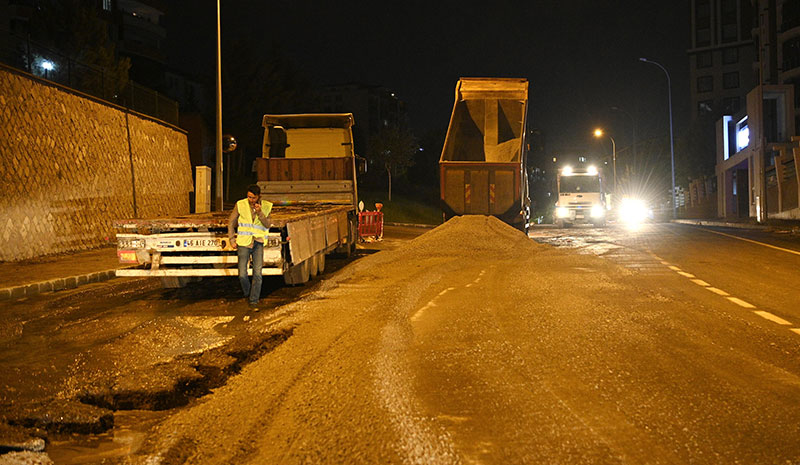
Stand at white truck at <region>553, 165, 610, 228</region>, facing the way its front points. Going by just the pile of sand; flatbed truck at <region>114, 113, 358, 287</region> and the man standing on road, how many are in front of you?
3

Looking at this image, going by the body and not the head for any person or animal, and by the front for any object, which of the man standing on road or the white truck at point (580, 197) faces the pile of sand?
the white truck

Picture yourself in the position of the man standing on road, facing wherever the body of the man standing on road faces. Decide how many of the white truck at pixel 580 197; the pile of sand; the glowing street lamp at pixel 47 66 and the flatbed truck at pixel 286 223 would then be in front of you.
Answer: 0

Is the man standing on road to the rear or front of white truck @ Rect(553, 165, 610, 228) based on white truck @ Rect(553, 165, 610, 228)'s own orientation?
to the front

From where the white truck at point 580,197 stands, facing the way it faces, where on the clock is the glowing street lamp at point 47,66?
The glowing street lamp is roughly at 1 o'clock from the white truck.

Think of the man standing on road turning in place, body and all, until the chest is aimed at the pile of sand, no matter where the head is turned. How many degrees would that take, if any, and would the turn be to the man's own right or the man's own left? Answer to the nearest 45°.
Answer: approximately 135° to the man's own left

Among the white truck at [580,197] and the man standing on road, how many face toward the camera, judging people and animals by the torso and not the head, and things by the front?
2

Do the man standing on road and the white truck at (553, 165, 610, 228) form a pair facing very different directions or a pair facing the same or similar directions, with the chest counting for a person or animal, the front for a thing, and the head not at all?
same or similar directions

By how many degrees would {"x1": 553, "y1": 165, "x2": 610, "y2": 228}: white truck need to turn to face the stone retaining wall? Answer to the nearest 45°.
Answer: approximately 45° to its right

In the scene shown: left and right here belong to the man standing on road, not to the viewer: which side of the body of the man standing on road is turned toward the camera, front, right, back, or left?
front

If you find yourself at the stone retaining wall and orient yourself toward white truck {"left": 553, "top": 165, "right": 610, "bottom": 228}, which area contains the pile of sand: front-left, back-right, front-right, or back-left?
front-right

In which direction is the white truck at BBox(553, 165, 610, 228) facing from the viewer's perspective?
toward the camera

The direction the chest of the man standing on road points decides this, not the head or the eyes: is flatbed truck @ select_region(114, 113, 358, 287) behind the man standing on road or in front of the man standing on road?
behind

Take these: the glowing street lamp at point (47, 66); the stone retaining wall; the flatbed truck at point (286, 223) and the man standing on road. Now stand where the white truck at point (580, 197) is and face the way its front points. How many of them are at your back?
0
